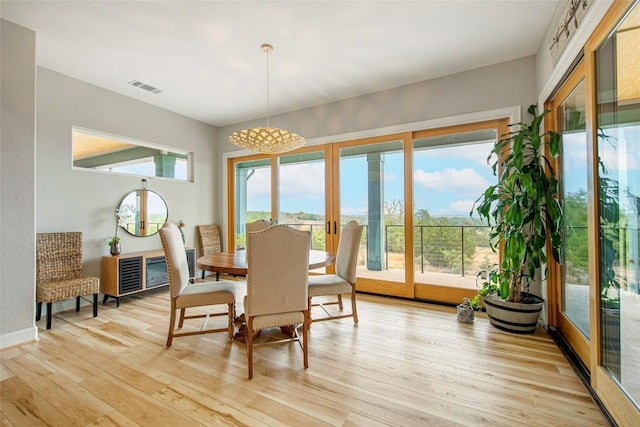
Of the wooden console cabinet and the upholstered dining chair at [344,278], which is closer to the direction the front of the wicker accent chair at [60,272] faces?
the upholstered dining chair

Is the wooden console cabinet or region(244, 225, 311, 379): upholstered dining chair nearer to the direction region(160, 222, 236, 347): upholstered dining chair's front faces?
the upholstered dining chair

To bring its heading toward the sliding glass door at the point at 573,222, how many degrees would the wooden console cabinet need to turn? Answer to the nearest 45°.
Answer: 0° — it already faces it

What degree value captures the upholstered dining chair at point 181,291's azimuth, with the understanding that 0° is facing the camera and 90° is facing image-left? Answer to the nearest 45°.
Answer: approximately 270°

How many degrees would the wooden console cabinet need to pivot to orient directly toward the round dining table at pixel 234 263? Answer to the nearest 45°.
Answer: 0° — it already faces it

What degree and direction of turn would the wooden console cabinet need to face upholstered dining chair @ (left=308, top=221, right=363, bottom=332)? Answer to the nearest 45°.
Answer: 0° — it already faces it

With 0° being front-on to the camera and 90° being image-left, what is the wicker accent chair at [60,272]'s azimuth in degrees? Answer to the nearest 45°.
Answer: approximately 315°

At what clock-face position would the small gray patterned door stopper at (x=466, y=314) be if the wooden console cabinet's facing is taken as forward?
The small gray patterned door stopper is roughly at 12 o'clock from the wooden console cabinet.
